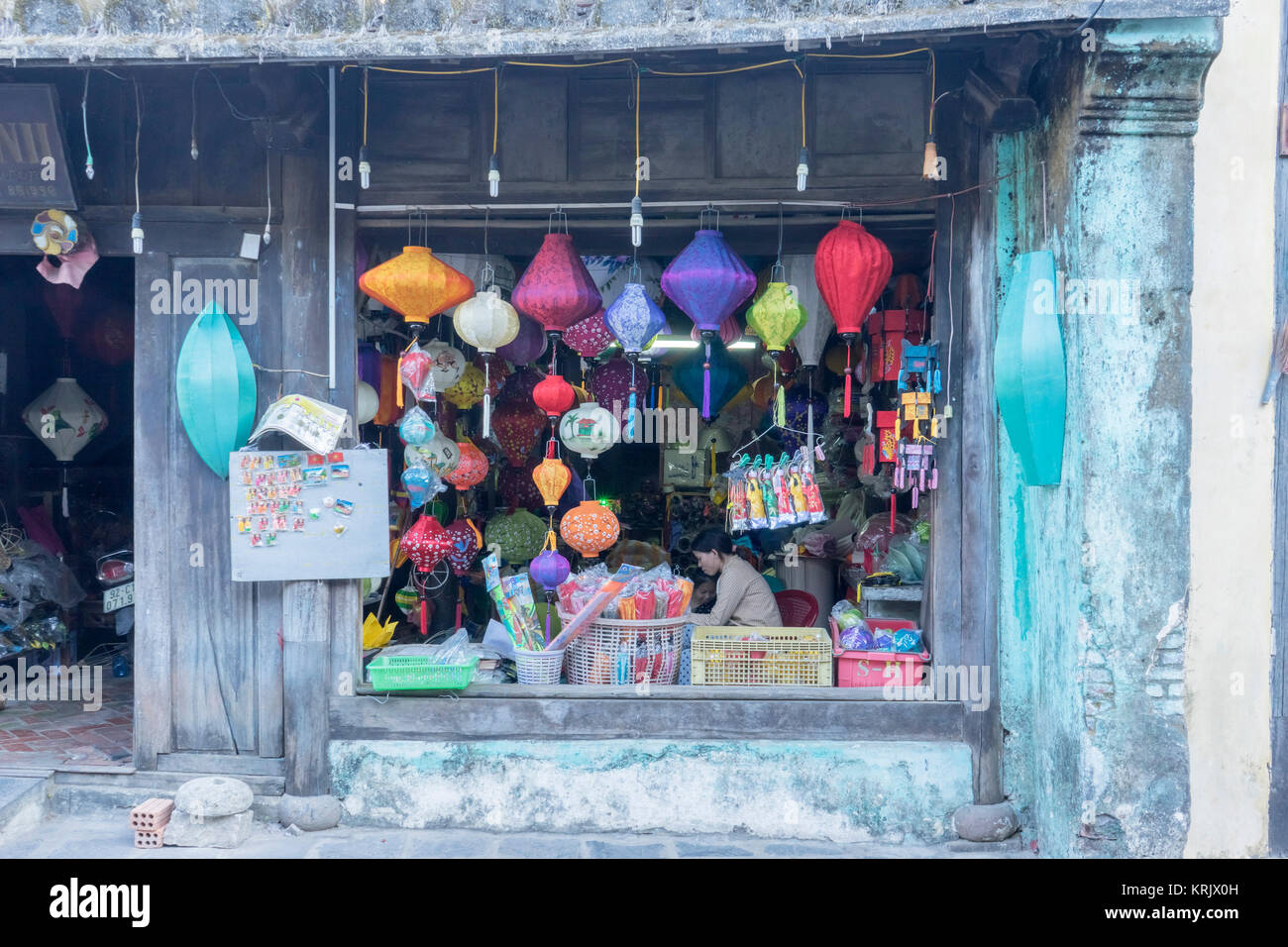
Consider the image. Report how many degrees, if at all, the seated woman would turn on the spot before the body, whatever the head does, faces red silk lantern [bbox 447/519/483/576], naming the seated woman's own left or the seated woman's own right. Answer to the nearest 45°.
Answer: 0° — they already face it

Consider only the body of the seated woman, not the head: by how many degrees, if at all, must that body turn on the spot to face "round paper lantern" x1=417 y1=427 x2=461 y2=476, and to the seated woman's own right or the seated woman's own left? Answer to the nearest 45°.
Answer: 0° — they already face it

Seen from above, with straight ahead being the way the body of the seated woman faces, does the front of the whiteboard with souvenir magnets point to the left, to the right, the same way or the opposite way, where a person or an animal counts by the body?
to the left

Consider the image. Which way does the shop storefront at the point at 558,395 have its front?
toward the camera

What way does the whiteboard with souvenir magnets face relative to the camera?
toward the camera

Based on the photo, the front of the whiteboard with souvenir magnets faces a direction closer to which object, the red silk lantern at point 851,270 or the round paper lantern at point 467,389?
the red silk lantern

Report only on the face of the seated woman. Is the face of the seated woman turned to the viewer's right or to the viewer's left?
to the viewer's left

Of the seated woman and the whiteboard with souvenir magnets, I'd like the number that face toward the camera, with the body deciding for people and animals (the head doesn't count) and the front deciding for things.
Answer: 1

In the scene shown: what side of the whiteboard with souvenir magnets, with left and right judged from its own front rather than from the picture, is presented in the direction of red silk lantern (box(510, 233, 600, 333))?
left

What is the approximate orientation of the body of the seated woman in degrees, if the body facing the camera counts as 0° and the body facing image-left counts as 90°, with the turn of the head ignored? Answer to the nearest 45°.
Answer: approximately 90°
